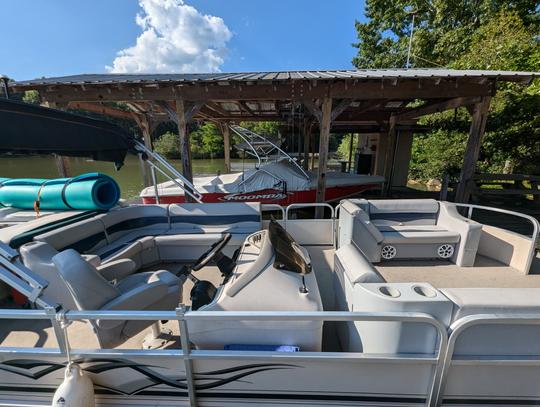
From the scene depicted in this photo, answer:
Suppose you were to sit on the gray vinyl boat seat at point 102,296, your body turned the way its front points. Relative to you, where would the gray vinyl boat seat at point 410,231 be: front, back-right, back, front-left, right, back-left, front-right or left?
front

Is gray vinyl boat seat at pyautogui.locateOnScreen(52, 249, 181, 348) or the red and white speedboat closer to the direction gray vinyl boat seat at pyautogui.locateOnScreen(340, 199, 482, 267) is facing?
the gray vinyl boat seat

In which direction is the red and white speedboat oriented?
to the viewer's right

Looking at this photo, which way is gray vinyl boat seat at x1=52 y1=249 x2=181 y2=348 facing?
to the viewer's right

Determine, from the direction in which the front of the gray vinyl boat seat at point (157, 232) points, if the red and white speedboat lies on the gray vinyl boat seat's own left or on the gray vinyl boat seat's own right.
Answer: on the gray vinyl boat seat's own left

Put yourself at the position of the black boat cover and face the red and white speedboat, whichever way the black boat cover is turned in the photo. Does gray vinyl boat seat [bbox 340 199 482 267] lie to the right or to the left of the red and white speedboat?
right

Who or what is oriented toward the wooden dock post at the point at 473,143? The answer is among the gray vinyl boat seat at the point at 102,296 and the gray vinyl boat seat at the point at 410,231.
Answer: the gray vinyl boat seat at the point at 102,296

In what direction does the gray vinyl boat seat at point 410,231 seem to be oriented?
toward the camera

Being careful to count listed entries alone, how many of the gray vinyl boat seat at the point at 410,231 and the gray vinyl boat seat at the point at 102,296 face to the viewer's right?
1

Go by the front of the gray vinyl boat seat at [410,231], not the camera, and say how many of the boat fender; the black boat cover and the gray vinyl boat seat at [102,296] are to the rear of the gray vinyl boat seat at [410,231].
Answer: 0

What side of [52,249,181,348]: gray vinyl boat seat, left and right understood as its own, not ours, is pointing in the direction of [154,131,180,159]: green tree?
left

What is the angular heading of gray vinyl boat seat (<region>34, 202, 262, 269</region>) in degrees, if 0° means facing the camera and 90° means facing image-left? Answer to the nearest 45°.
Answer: approximately 315°

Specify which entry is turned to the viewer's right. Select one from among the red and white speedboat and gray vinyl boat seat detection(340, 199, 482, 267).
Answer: the red and white speedboat

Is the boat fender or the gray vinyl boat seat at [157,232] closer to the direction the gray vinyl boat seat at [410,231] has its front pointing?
the boat fender
